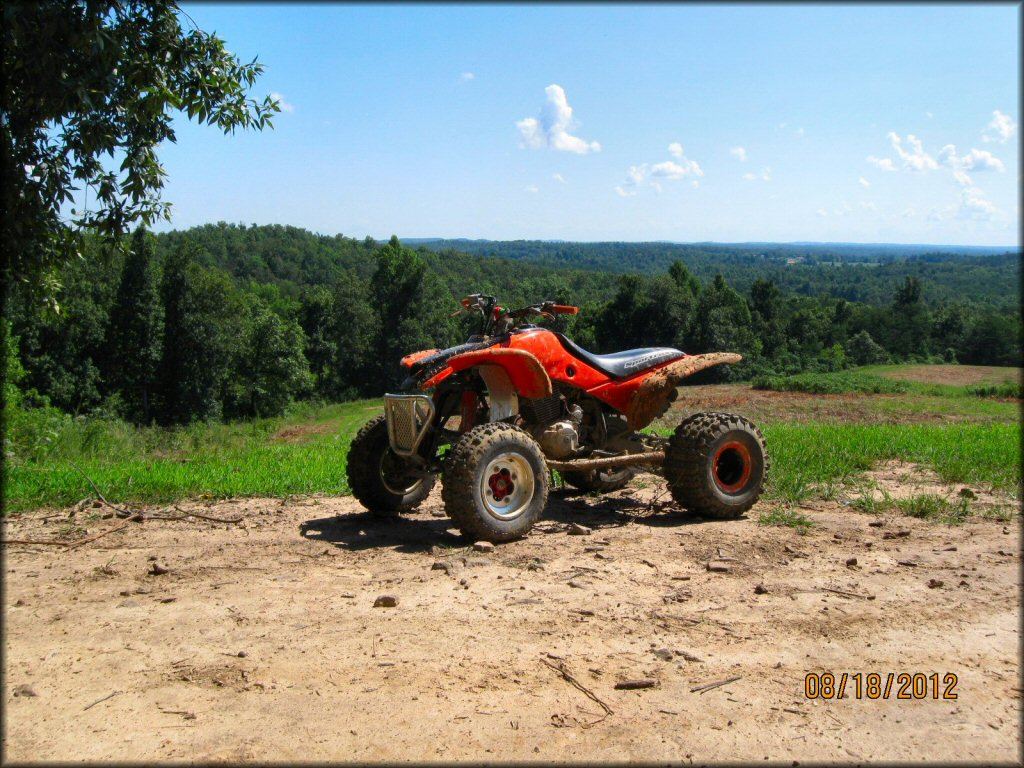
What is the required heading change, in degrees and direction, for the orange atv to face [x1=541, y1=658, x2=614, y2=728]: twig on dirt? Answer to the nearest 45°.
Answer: approximately 45° to its left

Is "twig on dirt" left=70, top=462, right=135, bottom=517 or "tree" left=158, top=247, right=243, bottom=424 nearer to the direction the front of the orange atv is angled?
the twig on dirt

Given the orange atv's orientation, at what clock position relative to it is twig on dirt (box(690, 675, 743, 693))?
The twig on dirt is roughly at 10 o'clock from the orange atv.

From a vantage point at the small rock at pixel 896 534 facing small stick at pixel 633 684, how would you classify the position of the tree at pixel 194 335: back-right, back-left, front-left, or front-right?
back-right

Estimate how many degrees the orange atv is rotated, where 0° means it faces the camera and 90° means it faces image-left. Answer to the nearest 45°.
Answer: approximately 45°

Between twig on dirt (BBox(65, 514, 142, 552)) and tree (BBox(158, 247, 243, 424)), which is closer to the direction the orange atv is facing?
the twig on dirt

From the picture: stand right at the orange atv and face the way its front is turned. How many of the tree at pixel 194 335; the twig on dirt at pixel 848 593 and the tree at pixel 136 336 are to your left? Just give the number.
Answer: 1

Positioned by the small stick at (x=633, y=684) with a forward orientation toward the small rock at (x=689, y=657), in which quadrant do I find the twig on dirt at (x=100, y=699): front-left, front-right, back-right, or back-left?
back-left
